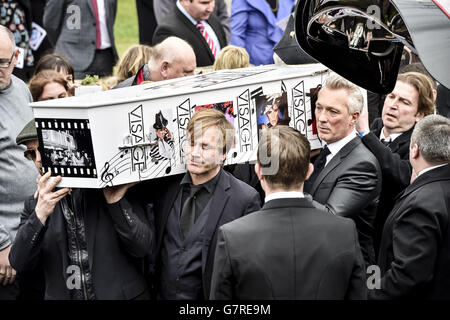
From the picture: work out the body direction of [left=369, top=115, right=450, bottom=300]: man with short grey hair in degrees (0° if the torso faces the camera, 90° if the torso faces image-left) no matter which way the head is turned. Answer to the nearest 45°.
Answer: approximately 135°

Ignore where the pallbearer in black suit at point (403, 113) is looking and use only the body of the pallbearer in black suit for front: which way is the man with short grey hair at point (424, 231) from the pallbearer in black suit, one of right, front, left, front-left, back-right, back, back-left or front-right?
front-left

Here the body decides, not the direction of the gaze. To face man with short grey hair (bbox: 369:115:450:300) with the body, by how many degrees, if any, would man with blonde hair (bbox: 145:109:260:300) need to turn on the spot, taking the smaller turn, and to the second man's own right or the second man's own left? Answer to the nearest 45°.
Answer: approximately 135° to the second man's own left

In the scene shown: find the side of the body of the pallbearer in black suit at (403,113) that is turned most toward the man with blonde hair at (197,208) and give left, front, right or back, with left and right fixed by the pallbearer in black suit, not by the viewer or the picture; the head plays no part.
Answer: front

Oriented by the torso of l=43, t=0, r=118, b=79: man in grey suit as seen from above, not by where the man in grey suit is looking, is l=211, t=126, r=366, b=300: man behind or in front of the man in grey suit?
in front

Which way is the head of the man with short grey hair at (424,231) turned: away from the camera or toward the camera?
away from the camera

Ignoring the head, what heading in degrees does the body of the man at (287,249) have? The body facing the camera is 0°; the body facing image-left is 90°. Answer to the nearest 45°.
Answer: approximately 180°

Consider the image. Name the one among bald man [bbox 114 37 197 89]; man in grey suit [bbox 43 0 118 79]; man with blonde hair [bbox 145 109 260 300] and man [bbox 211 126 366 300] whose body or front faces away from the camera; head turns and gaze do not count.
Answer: the man

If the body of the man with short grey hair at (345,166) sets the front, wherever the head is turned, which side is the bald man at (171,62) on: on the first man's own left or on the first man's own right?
on the first man's own right
